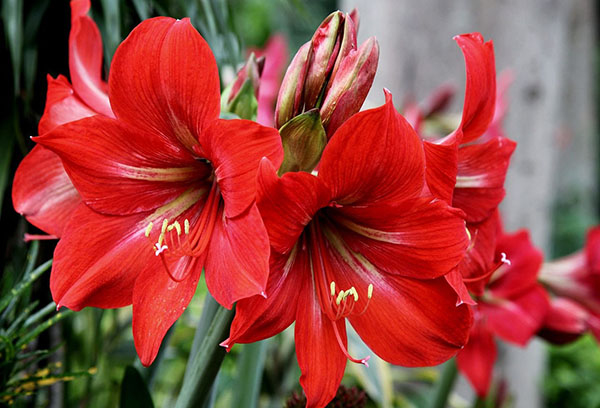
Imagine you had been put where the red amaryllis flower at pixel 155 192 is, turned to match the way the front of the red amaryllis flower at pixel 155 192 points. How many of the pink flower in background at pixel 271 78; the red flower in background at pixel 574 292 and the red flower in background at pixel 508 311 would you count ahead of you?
0

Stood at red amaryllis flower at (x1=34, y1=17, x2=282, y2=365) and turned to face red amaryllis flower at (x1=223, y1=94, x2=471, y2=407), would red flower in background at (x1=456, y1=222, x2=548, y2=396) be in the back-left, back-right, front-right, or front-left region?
front-left

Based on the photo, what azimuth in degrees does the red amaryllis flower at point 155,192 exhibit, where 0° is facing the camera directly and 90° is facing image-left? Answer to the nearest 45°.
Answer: approximately 45°

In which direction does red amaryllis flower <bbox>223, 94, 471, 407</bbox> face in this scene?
toward the camera

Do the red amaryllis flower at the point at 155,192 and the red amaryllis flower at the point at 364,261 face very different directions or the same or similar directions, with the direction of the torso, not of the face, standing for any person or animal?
same or similar directions

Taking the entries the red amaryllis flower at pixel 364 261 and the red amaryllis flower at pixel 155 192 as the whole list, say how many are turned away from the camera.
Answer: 0

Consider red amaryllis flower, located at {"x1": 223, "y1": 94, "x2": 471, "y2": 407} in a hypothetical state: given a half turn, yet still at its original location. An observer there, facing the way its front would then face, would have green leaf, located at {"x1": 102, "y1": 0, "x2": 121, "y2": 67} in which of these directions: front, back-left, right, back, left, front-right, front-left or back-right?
front-left

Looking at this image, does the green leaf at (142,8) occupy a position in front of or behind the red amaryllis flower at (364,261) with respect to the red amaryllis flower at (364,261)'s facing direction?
behind
